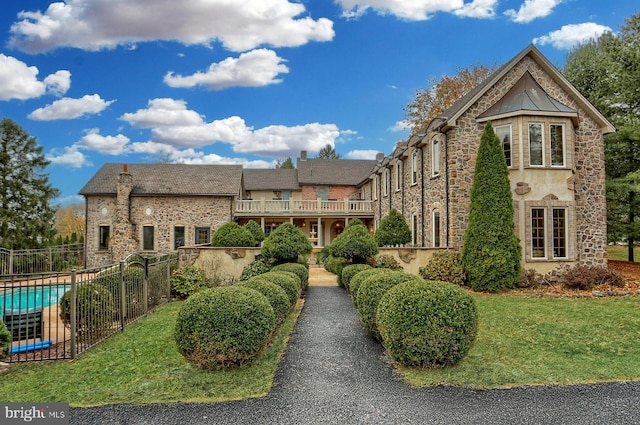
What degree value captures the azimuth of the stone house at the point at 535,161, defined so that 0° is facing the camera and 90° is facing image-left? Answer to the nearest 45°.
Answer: approximately 0°

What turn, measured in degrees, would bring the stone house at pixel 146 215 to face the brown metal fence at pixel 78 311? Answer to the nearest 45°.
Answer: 0° — it already faces it

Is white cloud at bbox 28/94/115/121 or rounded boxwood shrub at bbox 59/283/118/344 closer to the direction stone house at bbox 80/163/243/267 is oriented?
the rounded boxwood shrub

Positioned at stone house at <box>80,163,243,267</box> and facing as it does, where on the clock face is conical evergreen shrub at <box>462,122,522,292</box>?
The conical evergreen shrub is roughly at 11 o'clock from the stone house.

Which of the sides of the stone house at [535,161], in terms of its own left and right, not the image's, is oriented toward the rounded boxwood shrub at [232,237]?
right

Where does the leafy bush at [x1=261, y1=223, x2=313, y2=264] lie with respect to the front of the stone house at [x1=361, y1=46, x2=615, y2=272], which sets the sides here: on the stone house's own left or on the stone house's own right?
on the stone house's own right

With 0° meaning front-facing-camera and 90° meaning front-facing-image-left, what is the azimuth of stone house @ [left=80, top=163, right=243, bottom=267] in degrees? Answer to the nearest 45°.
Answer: approximately 0°

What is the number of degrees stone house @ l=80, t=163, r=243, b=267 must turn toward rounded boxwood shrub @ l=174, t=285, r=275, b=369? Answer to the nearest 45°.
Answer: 0° — it already faces it
